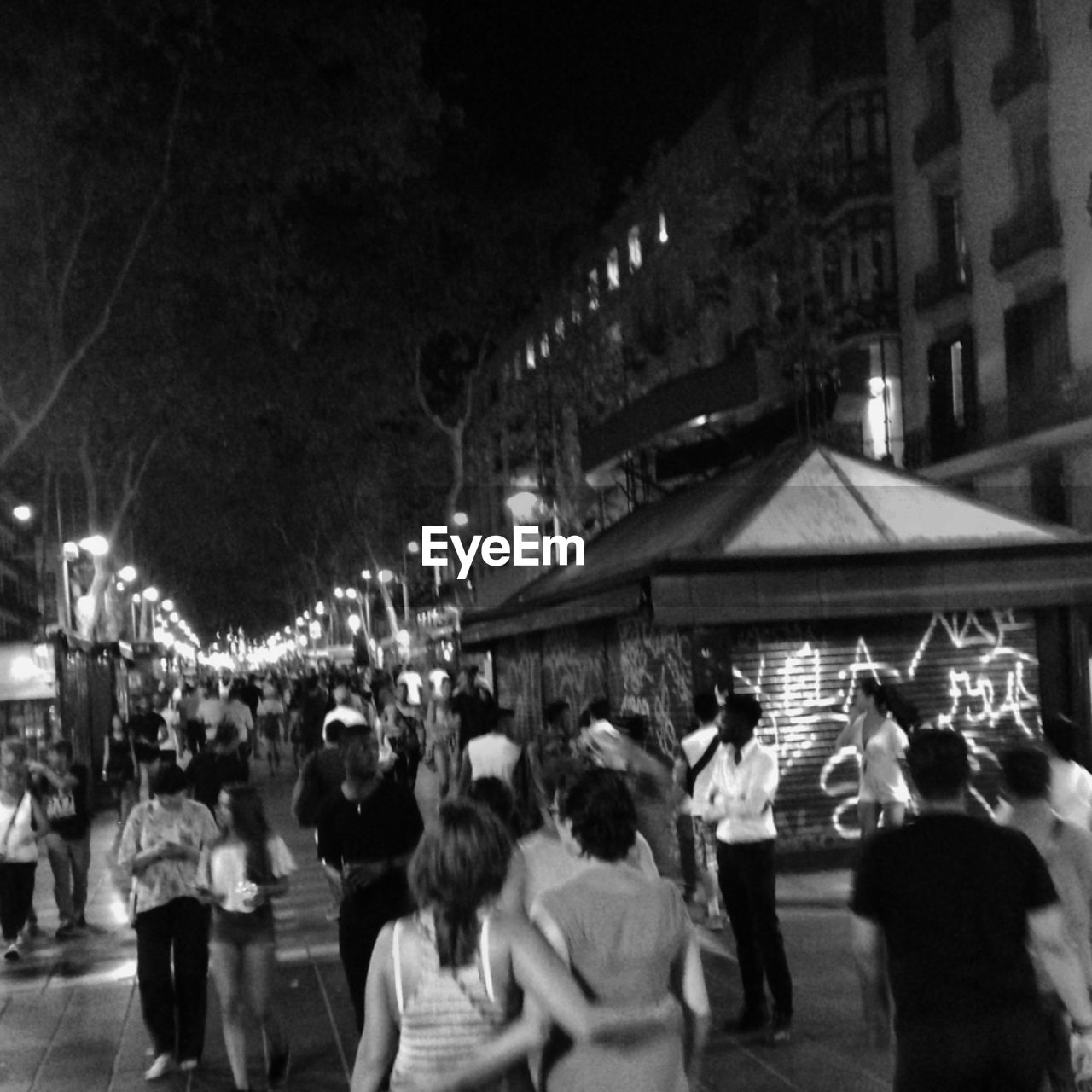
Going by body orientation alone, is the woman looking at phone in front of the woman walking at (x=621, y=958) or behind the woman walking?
in front

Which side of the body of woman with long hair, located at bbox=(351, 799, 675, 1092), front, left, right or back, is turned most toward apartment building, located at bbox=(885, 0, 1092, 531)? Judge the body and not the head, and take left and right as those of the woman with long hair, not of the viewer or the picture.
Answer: front

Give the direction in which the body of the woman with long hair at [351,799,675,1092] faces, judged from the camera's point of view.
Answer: away from the camera

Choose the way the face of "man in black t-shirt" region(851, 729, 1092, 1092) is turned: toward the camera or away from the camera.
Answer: away from the camera

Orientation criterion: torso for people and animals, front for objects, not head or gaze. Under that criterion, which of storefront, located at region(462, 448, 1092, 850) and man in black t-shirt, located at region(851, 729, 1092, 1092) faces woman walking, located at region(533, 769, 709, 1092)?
the storefront

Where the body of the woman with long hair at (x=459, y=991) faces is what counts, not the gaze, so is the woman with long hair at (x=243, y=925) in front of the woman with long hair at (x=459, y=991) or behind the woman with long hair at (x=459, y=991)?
in front

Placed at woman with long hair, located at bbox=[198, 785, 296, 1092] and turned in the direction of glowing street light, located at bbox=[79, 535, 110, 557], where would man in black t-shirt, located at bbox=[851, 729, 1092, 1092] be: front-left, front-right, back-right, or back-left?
back-right

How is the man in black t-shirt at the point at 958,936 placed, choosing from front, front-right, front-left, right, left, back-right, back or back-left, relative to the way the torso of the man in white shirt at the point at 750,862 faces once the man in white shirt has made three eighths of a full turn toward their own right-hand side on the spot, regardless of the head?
back

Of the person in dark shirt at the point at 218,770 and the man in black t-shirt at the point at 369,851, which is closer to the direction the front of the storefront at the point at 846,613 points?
the man in black t-shirt

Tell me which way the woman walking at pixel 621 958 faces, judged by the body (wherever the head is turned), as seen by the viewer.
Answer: away from the camera
